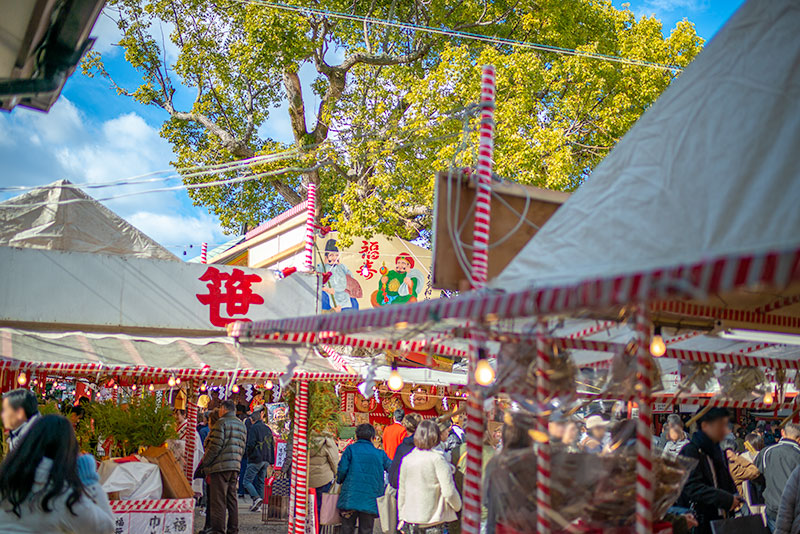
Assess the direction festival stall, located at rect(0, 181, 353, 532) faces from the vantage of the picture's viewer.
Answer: facing the viewer and to the right of the viewer

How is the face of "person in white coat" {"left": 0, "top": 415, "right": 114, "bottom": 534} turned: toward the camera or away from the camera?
away from the camera

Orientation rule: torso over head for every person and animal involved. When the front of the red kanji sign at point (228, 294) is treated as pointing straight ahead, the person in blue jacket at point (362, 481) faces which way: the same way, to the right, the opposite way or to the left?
the opposite way

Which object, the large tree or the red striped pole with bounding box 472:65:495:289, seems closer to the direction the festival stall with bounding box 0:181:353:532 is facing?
the red striped pole

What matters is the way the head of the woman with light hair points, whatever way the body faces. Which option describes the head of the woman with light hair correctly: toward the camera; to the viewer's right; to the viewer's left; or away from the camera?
away from the camera

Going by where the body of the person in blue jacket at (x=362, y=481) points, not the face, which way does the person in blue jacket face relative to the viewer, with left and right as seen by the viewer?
facing away from the viewer

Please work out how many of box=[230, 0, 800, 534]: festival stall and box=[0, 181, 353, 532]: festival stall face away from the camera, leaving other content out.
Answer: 0

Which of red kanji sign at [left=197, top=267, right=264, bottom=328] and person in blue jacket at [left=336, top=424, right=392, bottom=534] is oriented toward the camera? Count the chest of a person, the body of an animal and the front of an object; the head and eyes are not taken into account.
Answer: the red kanji sign

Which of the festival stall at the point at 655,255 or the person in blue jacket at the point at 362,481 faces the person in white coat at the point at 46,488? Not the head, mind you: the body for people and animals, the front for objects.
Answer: the festival stall

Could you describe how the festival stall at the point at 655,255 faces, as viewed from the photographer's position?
facing to the left of the viewer

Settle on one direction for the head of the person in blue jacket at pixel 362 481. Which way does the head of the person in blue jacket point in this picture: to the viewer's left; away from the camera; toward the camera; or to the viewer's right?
away from the camera

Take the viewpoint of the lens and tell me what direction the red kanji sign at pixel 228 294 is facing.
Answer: facing the viewer
